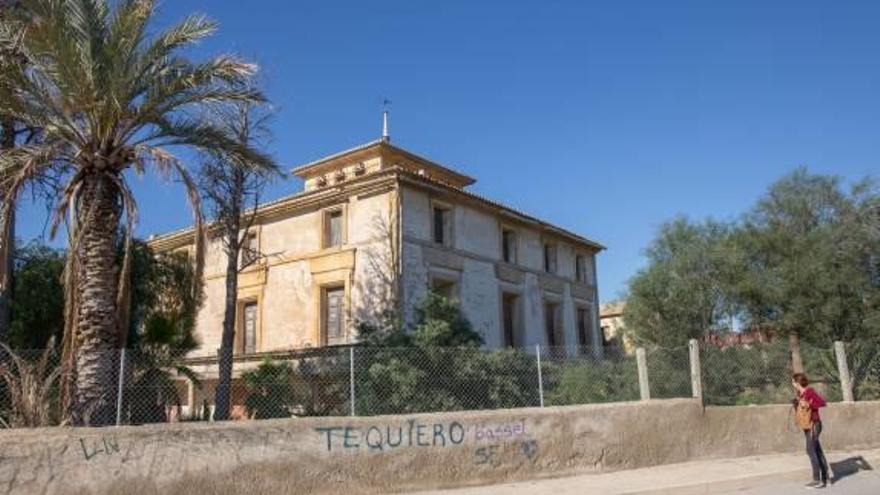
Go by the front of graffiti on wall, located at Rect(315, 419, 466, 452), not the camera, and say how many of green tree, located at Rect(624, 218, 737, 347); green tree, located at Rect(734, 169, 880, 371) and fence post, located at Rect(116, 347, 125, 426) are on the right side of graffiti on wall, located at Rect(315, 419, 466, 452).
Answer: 1

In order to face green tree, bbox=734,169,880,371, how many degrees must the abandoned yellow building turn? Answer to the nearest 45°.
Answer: approximately 135° to its left

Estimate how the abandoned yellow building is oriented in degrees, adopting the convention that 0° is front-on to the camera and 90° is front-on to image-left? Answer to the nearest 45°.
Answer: approximately 45°

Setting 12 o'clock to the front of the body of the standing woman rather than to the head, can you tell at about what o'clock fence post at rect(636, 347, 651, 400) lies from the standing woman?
The fence post is roughly at 12 o'clock from the standing woman.

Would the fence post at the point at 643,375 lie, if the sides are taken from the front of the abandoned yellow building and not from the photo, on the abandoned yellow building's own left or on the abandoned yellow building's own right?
on the abandoned yellow building's own left

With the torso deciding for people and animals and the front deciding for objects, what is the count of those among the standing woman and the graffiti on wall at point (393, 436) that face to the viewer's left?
1

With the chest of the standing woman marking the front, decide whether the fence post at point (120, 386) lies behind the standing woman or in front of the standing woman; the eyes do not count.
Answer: in front

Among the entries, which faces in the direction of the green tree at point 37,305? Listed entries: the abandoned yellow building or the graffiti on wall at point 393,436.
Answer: the abandoned yellow building

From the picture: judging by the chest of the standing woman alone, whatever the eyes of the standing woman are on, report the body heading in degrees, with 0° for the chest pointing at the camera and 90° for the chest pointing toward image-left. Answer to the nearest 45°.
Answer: approximately 90°

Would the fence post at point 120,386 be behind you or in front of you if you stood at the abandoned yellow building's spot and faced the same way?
in front

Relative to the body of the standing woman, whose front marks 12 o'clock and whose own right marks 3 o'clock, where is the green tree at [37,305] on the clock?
The green tree is roughly at 12 o'clock from the standing woman.

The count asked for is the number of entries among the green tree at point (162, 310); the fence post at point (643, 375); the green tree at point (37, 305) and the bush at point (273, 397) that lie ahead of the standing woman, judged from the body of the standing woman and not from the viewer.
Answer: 4
